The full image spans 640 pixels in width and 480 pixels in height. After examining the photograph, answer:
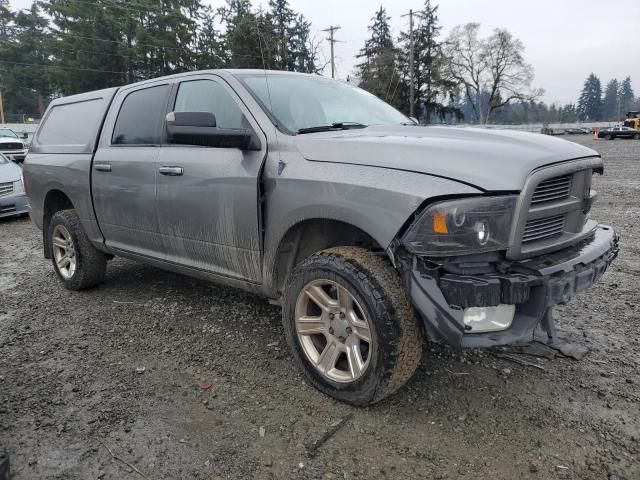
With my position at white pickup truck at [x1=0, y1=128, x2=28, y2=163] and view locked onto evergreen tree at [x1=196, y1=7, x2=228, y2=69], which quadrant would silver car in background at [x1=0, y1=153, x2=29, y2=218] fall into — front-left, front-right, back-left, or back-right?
back-right

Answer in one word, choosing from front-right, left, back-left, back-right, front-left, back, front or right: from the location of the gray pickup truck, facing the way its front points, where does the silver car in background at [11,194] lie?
back

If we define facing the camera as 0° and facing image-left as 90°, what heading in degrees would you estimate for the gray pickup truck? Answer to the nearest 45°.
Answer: approximately 315°

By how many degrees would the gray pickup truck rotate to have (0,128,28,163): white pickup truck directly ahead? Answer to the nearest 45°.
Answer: approximately 180°

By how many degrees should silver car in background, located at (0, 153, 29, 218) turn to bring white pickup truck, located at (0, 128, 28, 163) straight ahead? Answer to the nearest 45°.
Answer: approximately 135° to its left

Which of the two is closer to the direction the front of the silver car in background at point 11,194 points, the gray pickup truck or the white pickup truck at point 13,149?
the gray pickup truck

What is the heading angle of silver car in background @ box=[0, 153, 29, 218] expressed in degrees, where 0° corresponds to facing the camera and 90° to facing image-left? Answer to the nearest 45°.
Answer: approximately 315°

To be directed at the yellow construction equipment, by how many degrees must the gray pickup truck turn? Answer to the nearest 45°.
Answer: approximately 90° to its left
